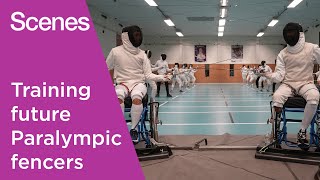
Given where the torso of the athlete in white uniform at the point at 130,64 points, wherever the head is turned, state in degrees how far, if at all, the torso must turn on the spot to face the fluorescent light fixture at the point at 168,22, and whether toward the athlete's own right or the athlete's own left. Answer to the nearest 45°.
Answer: approximately 135° to the athlete's own left

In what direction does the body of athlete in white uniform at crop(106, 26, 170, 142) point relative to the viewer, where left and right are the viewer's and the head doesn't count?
facing the viewer and to the right of the viewer

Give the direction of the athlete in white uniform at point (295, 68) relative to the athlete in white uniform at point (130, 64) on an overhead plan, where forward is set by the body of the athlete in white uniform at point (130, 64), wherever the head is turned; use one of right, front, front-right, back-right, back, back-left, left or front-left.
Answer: front-left

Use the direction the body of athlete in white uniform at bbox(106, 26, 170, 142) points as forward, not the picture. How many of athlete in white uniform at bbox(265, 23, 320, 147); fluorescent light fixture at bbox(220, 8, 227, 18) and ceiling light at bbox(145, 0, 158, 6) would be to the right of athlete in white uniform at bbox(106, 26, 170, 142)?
0

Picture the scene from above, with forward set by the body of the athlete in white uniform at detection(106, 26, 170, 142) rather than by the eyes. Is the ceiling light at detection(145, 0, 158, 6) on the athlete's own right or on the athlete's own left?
on the athlete's own left

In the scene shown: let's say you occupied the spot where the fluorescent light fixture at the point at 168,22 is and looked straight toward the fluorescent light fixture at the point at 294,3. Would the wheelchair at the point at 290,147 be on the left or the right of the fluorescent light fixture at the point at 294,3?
right

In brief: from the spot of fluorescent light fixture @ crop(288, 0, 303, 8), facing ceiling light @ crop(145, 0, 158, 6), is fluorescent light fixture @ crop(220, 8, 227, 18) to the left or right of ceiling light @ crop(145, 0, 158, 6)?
right

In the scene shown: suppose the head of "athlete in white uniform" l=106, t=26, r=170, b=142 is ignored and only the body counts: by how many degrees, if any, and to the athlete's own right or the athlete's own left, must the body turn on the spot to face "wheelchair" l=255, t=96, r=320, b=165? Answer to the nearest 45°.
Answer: approximately 45° to the athlete's own left

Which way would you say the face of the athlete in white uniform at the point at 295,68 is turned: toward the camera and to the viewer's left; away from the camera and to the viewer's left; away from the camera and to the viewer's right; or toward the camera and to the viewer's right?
toward the camera and to the viewer's left

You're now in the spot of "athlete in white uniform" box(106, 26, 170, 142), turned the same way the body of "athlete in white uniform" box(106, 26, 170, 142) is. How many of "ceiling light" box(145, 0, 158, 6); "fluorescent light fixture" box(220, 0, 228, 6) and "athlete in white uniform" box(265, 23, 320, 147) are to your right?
0

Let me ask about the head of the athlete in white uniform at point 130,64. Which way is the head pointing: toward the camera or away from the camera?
toward the camera
